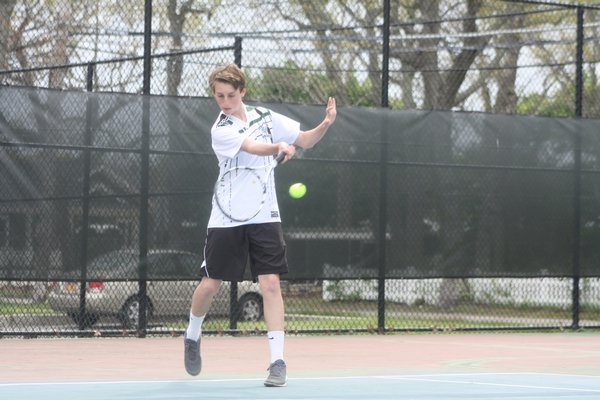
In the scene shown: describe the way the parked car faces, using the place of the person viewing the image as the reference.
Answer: facing away from the viewer and to the right of the viewer

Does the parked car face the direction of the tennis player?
no

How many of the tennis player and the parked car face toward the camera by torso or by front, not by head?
1

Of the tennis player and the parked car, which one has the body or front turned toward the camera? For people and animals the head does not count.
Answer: the tennis player

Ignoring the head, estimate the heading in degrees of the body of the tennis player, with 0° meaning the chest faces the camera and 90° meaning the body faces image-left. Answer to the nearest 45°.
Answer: approximately 0°

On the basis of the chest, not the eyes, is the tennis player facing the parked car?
no
